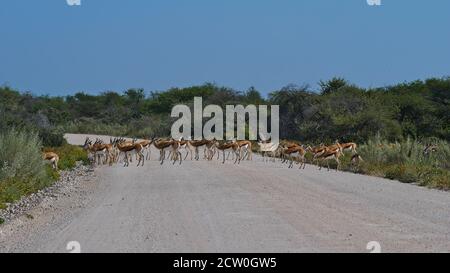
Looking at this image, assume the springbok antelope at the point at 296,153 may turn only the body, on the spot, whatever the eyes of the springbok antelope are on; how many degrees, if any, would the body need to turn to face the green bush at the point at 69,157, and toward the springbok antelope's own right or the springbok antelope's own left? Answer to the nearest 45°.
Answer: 0° — it already faces it

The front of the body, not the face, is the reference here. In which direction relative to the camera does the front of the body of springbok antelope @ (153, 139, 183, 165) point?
to the viewer's left

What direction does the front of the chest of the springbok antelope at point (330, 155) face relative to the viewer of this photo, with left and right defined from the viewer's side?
facing to the left of the viewer

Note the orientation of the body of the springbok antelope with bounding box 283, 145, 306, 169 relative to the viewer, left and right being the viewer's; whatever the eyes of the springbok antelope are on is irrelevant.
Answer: facing to the left of the viewer

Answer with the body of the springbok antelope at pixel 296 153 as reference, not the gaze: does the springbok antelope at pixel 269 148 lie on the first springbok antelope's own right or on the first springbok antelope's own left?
on the first springbok antelope's own right

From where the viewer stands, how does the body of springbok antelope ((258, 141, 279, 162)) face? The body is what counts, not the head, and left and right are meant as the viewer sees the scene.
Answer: facing to the left of the viewer
